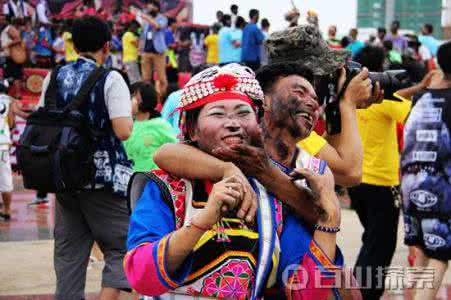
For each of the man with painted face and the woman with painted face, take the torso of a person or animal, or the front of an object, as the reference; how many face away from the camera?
0

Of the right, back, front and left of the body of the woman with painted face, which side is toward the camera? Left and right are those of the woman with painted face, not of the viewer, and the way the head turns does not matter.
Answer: front

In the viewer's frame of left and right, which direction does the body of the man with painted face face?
facing the viewer and to the right of the viewer

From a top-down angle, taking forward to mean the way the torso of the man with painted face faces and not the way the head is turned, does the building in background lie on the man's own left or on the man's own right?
on the man's own left
